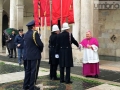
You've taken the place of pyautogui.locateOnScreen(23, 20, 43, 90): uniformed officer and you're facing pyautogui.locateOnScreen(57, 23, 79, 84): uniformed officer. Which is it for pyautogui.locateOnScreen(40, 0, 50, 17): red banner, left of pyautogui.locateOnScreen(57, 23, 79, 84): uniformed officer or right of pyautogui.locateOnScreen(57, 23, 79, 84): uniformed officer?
left

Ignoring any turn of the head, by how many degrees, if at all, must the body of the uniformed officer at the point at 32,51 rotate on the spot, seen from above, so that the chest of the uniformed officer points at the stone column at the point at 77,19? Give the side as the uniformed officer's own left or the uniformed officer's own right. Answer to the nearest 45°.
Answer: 0° — they already face it

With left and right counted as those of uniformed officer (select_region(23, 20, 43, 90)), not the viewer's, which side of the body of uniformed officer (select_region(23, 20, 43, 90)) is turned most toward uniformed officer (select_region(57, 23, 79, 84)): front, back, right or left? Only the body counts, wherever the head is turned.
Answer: front

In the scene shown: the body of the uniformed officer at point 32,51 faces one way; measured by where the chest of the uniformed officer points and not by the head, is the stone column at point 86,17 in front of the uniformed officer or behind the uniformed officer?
in front

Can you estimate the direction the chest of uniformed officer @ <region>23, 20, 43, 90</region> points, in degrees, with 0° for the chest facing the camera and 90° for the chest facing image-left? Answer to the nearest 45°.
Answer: approximately 225°

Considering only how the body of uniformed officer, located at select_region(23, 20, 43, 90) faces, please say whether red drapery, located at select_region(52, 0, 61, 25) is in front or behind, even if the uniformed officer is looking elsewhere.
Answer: in front

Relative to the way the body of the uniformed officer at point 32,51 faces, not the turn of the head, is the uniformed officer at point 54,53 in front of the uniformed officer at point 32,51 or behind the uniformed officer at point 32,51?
in front
